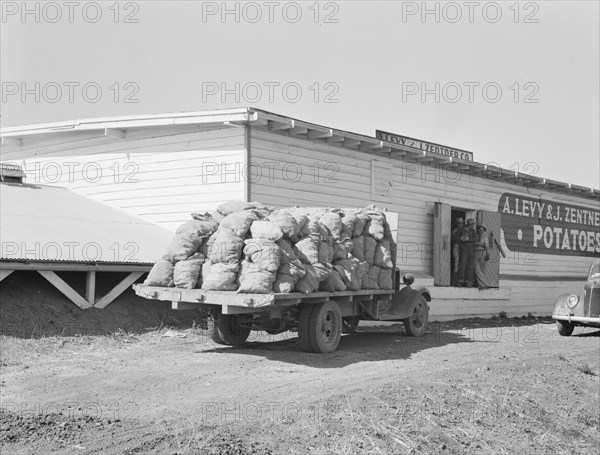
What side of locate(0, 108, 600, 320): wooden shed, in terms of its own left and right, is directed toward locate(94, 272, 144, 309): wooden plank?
right

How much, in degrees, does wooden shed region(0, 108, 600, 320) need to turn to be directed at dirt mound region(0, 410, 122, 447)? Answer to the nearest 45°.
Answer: approximately 45° to its right

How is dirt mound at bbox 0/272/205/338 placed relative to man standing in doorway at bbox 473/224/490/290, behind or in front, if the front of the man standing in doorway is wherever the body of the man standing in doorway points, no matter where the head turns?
in front

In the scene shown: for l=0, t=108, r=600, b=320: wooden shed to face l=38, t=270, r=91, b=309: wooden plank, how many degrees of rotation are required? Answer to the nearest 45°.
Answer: approximately 90° to its right

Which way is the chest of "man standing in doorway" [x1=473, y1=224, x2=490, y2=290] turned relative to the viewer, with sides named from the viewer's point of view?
facing the viewer and to the left of the viewer
